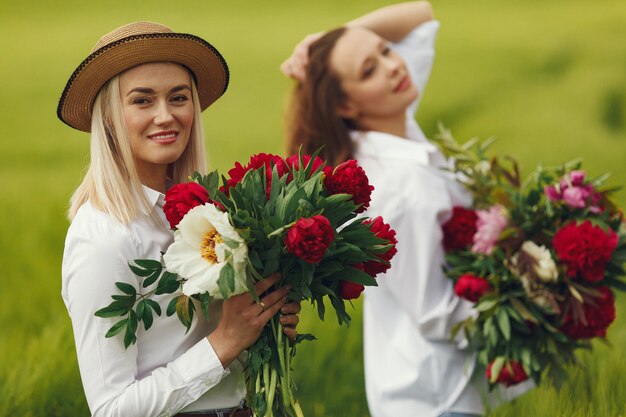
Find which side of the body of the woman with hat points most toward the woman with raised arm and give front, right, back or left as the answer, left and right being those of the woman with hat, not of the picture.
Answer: left

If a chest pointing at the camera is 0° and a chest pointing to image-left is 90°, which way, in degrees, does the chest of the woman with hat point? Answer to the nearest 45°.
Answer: approximately 315°
